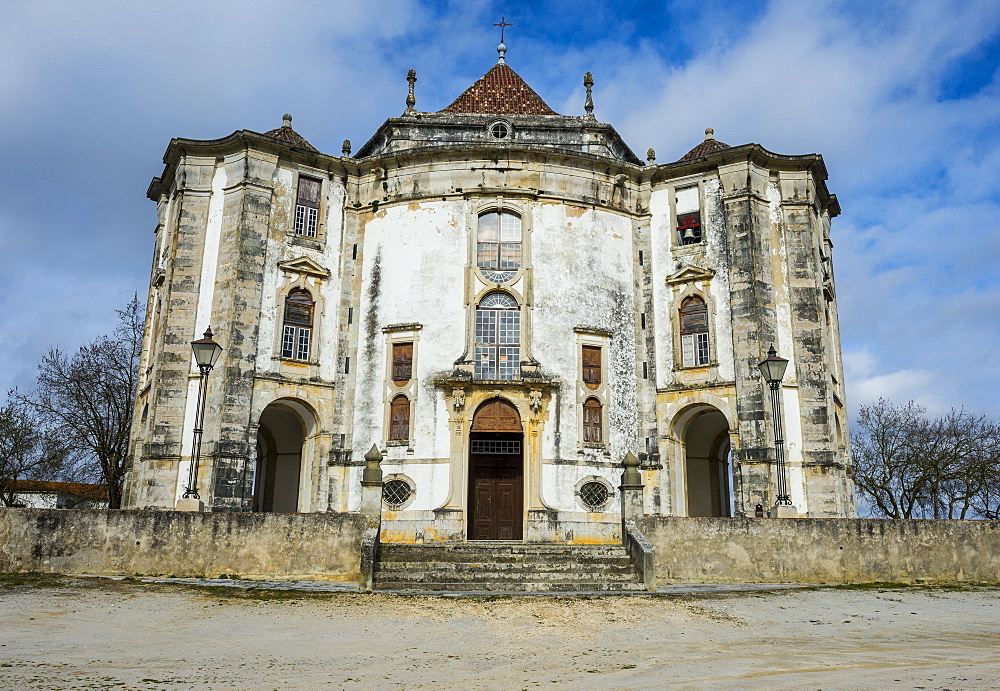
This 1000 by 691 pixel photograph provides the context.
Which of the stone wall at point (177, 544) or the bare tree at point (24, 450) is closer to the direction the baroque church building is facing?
the stone wall

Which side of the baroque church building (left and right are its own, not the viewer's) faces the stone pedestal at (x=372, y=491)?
front

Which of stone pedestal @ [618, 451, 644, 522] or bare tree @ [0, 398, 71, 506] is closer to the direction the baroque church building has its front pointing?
the stone pedestal

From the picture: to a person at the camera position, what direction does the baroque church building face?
facing the viewer

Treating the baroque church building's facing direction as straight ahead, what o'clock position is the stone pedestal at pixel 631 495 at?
The stone pedestal is roughly at 11 o'clock from the baroque church building.

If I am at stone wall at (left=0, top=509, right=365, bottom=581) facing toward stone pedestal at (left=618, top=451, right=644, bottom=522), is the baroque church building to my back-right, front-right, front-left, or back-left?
front-left

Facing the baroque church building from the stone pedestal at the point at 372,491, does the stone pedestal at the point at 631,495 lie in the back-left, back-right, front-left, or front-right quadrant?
front-right

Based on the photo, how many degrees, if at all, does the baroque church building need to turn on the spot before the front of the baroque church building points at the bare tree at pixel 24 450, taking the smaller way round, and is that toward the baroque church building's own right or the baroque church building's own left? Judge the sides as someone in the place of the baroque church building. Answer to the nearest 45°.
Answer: approximately 135° to the baroque church building's own right

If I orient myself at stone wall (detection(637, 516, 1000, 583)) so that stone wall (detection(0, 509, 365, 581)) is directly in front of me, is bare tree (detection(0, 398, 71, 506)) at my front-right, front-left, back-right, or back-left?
front-right

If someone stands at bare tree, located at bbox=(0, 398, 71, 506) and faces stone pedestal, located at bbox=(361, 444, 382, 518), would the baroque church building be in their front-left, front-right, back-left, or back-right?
front-left
